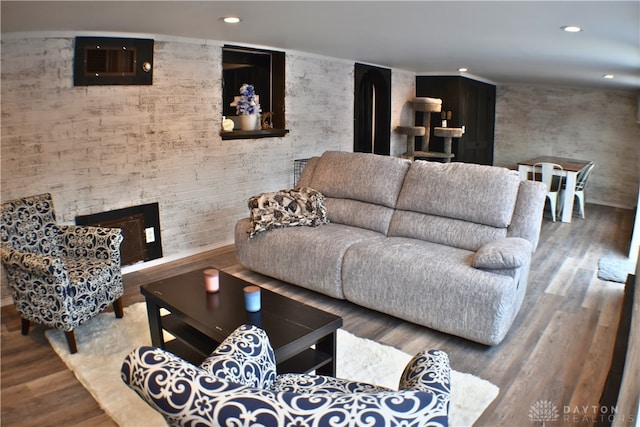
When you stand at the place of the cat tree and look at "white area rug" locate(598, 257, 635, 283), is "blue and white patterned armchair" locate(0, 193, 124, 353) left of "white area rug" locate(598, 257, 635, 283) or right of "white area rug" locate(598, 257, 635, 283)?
right

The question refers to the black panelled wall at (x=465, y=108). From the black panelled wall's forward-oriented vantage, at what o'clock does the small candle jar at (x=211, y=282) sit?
The small candle jar is roughly at 2 o'clock from the black panelled wall.

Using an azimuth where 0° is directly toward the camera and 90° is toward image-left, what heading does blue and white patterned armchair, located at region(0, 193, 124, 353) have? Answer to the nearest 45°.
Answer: approximately 315°

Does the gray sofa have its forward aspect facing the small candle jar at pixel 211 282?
yes

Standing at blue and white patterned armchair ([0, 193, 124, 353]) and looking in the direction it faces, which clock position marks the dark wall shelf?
The dark wall shelf is roughly at 9 o'clock from the blue and white patterned armchair.

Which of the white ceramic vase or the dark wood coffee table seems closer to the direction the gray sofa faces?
the dark wood coffee table

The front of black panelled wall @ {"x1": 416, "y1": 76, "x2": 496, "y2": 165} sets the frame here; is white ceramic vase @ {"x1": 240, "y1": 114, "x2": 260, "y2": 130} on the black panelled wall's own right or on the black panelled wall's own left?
on the black panelled wall's own right

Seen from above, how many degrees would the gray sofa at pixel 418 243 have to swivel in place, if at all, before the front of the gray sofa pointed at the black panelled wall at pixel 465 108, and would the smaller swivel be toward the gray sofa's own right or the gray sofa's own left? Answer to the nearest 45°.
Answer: approximately 135° to the gray sofa's own right

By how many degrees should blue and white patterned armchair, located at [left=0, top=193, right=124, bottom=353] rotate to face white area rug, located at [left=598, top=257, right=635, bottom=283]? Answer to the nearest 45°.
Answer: approximately 45° to its left

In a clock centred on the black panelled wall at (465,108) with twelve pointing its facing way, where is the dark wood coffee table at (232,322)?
The dark wood coffee table is roughly at 2 o'clock from the black panelled wall.
